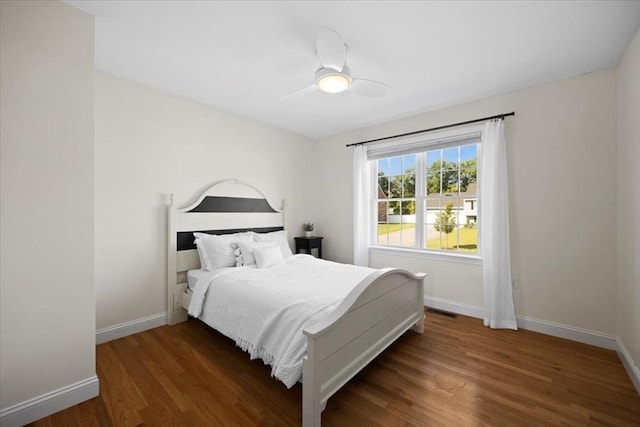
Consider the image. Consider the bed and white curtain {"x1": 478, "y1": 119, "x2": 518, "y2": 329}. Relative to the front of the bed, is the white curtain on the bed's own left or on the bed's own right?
on the bed's own left

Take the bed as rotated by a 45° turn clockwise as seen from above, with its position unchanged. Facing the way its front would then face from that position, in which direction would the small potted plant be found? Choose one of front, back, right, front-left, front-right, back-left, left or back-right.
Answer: back

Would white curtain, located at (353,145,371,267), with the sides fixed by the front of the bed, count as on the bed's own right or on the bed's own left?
on the bed's own left

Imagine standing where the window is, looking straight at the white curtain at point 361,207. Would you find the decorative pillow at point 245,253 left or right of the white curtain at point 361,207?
left

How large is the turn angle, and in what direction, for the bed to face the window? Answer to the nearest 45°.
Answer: approximately 90° to its left

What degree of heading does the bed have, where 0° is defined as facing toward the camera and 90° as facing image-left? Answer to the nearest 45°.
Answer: approximately 315°

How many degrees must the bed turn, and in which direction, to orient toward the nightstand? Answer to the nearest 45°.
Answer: approximately 135° to its left
